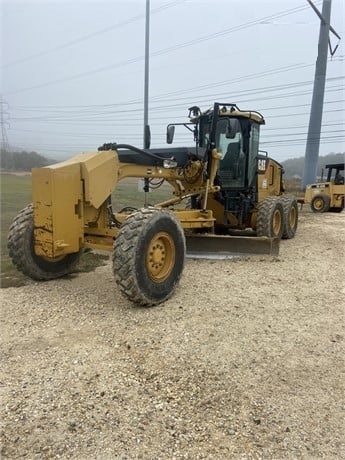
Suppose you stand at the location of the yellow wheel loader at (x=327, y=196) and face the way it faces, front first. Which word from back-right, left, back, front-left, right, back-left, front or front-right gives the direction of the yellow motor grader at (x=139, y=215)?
right

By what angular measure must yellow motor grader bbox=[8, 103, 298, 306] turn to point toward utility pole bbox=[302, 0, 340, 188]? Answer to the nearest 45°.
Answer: approximately 180°

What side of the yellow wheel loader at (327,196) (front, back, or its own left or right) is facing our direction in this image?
right

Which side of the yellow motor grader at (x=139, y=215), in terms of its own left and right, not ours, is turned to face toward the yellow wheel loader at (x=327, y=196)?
back
